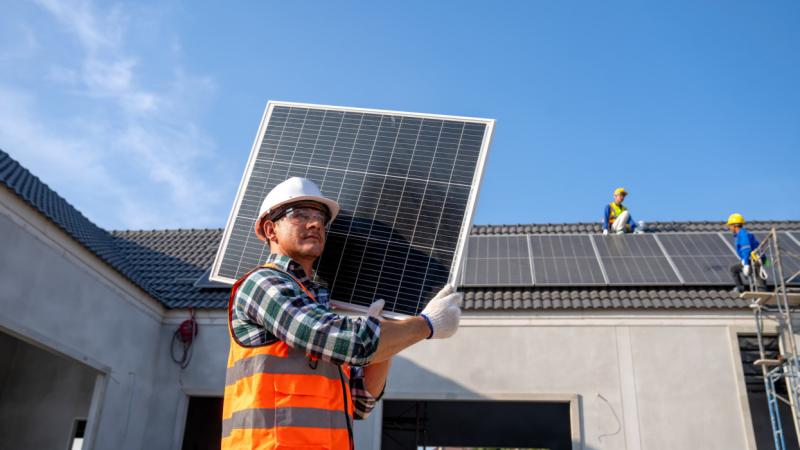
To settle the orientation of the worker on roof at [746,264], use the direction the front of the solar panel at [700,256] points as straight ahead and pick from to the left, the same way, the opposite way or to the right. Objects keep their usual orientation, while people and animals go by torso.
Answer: to the right

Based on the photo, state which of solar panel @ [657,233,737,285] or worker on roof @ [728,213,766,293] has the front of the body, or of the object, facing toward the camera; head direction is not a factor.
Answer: the solar panel

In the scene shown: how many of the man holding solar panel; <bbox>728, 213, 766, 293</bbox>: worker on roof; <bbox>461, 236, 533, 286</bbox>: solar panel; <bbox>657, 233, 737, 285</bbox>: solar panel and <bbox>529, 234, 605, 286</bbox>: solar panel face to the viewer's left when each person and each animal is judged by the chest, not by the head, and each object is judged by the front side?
1

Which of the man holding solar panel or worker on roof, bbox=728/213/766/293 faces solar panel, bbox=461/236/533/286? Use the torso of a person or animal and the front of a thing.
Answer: the worker on roof

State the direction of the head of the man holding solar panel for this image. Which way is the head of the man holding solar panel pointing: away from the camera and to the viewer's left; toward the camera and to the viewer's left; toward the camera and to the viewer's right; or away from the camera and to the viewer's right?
toward the camera and to the viewer's right

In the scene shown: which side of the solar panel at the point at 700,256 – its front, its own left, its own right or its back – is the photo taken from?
front

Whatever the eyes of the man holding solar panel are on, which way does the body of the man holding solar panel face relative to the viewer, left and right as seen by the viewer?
facing the viewer and to the right of the viewer

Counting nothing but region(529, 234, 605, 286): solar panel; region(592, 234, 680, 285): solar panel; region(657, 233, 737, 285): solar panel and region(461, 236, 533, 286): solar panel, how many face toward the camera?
4

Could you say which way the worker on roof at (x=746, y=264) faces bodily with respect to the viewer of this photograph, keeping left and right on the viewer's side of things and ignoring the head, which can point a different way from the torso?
facing to the left of the viewer

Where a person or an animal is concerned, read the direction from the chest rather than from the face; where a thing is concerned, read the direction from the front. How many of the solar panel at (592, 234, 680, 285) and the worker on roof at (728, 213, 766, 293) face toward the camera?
1

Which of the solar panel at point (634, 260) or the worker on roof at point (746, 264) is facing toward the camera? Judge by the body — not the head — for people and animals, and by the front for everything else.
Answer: the solar panel

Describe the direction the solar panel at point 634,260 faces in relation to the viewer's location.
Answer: facing the viewer

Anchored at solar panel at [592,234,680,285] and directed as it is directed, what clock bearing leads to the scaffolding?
The scaffolding is roughly at 10 o'clock from the solar panel.

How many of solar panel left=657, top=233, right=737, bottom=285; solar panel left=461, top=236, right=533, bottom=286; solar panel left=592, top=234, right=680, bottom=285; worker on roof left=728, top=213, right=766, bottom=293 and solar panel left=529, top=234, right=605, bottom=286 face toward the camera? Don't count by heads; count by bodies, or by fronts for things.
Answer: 4

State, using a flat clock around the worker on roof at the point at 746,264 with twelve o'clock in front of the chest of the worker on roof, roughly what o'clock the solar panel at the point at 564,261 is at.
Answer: The solar panel is roughly at 12 o'clock from the worker on roof.

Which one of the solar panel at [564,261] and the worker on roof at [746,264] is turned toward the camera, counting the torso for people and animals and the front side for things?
the solar panel

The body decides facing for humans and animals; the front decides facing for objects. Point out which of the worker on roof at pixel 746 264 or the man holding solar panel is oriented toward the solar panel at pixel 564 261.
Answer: the worker on roof
